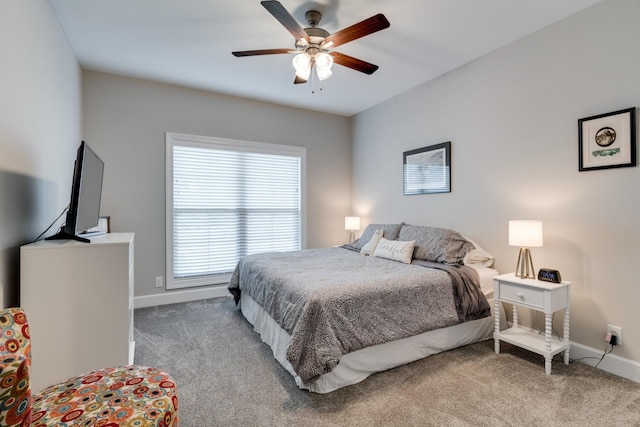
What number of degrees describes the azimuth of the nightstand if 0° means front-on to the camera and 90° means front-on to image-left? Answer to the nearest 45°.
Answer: approximately 45°

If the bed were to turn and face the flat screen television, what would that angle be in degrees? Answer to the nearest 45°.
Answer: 0° — it already faces it

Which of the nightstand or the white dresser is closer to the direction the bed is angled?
the white dresser

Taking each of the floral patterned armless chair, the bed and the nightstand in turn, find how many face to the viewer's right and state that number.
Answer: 1

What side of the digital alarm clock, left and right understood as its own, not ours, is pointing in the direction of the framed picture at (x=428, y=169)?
right

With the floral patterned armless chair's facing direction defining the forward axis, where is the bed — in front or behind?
in front

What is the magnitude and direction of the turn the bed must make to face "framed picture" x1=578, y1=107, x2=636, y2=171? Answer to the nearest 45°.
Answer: approximately 135° to its left

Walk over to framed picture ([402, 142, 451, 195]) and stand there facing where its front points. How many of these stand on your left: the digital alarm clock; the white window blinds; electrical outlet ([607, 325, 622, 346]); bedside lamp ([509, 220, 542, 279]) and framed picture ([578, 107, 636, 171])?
4

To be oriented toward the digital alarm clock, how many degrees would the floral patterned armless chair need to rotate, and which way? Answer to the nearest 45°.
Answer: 0° — it already faces it

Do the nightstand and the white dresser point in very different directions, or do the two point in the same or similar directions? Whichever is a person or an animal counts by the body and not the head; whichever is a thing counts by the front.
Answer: very different directions

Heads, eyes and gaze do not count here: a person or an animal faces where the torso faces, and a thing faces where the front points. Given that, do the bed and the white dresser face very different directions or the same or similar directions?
very different directions

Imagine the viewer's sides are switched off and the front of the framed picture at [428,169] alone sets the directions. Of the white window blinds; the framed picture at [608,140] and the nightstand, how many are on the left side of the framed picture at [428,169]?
2

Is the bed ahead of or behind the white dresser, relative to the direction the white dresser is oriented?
ahead

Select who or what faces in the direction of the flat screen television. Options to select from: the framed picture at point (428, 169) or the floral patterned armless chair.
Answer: the framed picture

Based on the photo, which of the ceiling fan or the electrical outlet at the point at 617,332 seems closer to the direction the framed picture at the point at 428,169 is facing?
the ceiling fan

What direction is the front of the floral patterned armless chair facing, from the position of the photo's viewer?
facing to the right of the viewer

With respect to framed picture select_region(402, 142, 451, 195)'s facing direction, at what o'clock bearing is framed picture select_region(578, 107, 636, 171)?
framed picture select_region(578, 107, 636, 171) is roughly at 9 o'clock from framed picture select_region(402, 142, 451, 195).

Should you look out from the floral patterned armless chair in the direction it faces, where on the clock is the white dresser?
The white dresser is roughly at 9 o'clock from the floral patterned armless chair.

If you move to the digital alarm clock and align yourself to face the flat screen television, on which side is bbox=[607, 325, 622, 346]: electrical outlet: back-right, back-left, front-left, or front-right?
back-left

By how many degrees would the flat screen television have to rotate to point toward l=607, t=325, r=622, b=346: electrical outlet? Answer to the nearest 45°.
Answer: approximately 45° to its right
